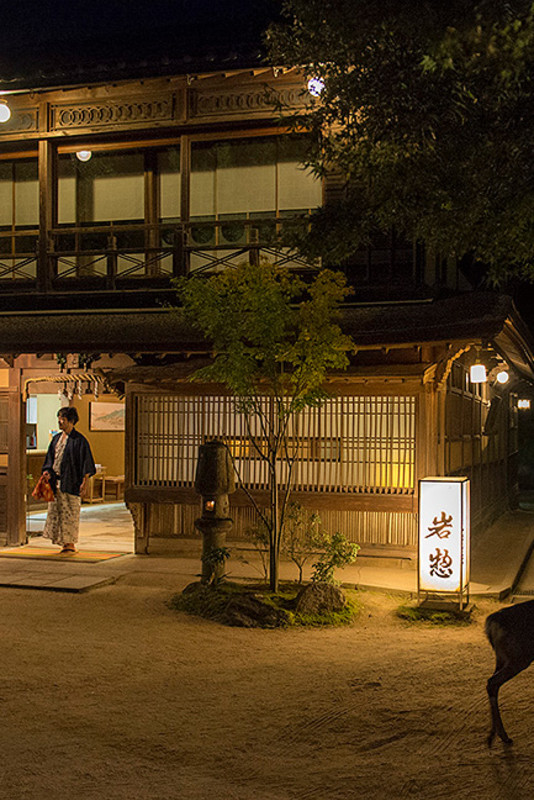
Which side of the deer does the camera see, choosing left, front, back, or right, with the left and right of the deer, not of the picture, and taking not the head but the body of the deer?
right

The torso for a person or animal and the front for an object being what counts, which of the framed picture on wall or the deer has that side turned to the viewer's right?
the deer

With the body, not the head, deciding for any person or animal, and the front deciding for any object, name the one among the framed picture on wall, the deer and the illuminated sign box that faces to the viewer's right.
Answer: the deer

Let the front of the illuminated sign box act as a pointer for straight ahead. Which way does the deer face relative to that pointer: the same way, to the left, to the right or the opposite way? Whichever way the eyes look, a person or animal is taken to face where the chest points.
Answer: to the left

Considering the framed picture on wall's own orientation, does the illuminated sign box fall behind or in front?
in front

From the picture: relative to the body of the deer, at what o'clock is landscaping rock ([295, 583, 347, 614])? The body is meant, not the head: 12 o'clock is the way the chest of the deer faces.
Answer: The landscaping rock is roughly at 8 o'clock from the deer.

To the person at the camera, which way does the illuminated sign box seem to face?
facing the viewer

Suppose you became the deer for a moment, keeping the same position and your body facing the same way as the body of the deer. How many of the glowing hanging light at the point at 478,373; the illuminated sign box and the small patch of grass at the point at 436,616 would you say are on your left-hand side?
3

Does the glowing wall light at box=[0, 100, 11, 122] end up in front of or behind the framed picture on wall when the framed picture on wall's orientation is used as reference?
in front

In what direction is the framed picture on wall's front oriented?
toward the camera

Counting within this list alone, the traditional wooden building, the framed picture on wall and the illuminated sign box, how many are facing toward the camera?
3

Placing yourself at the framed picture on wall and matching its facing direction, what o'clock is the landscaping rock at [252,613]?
The landscaping rock is roughly at 12 o'clock from the framed picture on wall.

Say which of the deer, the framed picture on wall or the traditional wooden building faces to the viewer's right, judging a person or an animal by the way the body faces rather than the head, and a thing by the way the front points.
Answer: the deer
